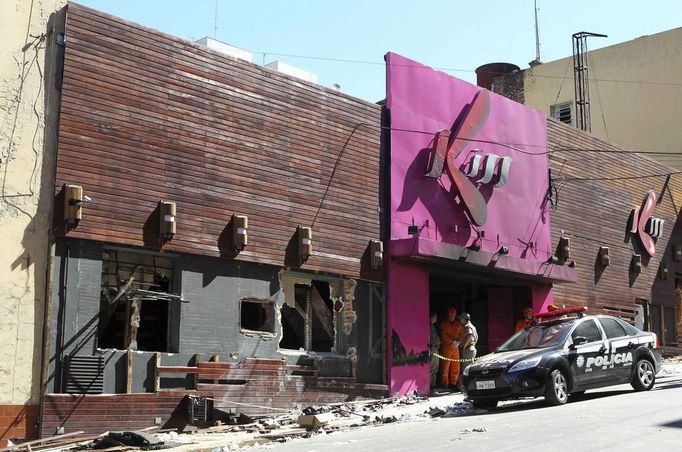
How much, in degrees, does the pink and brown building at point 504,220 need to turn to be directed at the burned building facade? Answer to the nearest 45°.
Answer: approximately 90° to its right

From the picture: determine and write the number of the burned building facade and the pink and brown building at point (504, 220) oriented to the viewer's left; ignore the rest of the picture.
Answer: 0

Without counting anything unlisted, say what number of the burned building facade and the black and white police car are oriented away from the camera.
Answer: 0

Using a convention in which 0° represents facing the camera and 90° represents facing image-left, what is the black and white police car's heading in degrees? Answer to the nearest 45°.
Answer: approximately 45°

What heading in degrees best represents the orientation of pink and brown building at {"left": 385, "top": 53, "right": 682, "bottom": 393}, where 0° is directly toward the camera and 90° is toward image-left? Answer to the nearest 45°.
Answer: approximately 315°

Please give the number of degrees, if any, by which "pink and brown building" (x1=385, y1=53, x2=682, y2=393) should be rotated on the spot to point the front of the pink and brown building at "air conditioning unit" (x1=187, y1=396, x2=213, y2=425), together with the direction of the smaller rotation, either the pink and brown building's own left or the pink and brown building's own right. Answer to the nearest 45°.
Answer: approximately 90° to the pink and brown building's own right

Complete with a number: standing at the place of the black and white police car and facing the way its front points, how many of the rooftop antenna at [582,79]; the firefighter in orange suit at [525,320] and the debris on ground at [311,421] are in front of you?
1

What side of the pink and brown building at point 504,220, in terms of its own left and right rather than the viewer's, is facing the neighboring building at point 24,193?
right

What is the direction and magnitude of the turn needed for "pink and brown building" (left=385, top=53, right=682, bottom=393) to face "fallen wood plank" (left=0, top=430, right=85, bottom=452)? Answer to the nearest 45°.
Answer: approximately 90° to its right

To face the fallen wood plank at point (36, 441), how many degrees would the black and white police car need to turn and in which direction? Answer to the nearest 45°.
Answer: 0° — it already faces it

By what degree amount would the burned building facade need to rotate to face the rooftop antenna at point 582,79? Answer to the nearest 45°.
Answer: approximately 90° to its left
